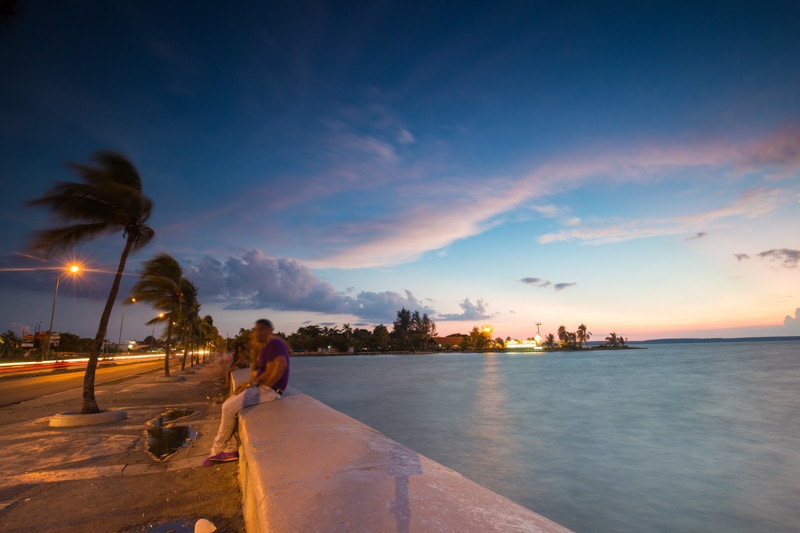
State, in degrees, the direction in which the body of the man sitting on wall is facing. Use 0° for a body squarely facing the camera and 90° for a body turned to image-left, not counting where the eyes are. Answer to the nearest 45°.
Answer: approximately 90°

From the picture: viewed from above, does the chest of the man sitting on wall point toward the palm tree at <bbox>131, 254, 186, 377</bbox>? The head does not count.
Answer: no
